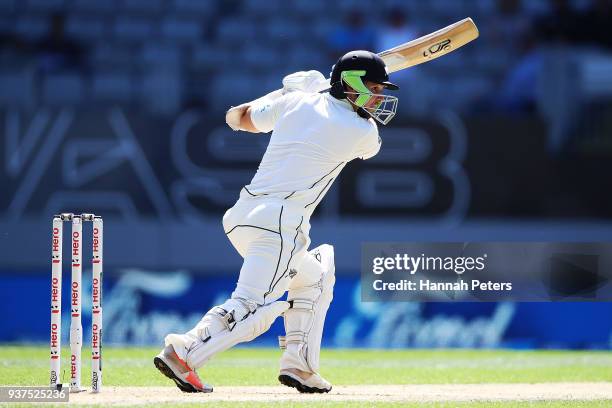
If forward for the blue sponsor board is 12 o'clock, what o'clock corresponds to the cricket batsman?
The cricket batsman is roughly at 12 o'clock from the blue sponsor board.

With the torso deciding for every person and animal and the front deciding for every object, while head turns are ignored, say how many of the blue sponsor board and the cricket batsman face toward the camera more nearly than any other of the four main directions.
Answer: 1

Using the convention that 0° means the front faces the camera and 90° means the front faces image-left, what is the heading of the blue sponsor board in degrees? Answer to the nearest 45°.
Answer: approximately 0°
